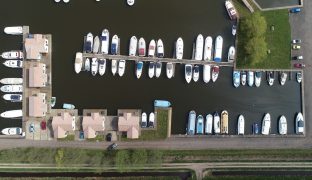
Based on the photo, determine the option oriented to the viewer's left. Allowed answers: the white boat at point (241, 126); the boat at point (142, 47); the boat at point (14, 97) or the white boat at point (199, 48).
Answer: the boat at point (14, 97)

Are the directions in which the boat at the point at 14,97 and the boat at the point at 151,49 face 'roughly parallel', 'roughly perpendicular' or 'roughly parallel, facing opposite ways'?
roughly perpendicular

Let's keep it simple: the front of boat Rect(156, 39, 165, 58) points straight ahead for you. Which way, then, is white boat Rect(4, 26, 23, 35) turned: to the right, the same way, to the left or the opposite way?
to the left

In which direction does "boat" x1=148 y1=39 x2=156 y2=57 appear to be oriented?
away from the camera

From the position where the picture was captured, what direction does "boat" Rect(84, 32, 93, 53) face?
facing away from the viewer
